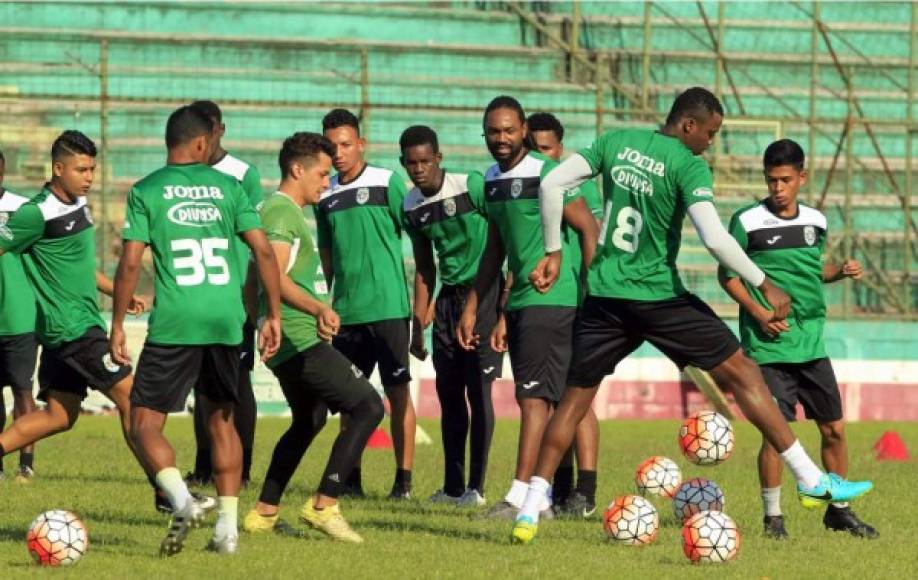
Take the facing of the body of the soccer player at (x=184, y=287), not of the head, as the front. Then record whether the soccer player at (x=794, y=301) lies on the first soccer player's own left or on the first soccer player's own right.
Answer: on the first soccer player's own right

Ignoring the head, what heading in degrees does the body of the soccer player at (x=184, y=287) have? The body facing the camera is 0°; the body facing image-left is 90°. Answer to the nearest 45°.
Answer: approximately 180°

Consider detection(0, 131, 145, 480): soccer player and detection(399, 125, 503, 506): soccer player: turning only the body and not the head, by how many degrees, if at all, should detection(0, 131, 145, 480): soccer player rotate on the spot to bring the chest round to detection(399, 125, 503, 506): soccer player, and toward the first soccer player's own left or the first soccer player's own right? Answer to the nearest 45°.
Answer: approximately 45° to the first soccer player's own left
